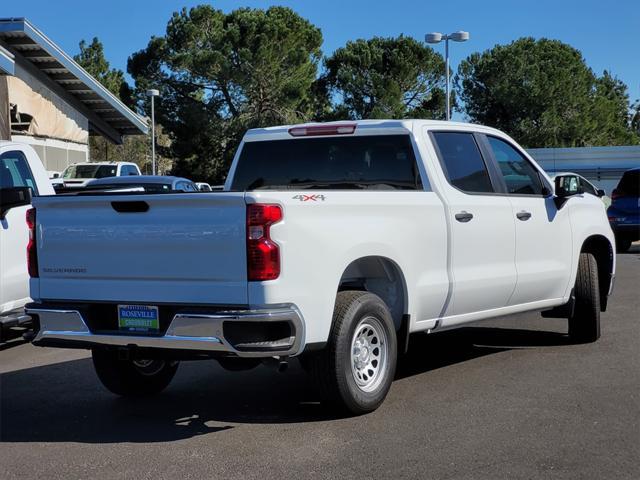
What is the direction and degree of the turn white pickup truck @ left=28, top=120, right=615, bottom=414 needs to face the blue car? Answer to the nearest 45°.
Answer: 0° — it already faces it

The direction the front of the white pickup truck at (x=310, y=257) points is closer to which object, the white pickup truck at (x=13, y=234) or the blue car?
the blue car

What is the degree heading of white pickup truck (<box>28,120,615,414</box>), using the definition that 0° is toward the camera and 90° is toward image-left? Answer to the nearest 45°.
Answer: approximately 225°

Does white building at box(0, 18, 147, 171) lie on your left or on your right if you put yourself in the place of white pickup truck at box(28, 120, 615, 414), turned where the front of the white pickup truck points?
on your left

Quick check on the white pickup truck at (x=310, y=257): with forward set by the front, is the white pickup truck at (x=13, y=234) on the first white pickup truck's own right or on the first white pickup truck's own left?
on the first white pickup truck's own left

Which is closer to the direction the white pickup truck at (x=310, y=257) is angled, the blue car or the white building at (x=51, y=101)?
the blue car

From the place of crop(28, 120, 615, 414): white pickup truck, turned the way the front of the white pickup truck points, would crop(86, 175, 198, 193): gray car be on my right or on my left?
on my left
